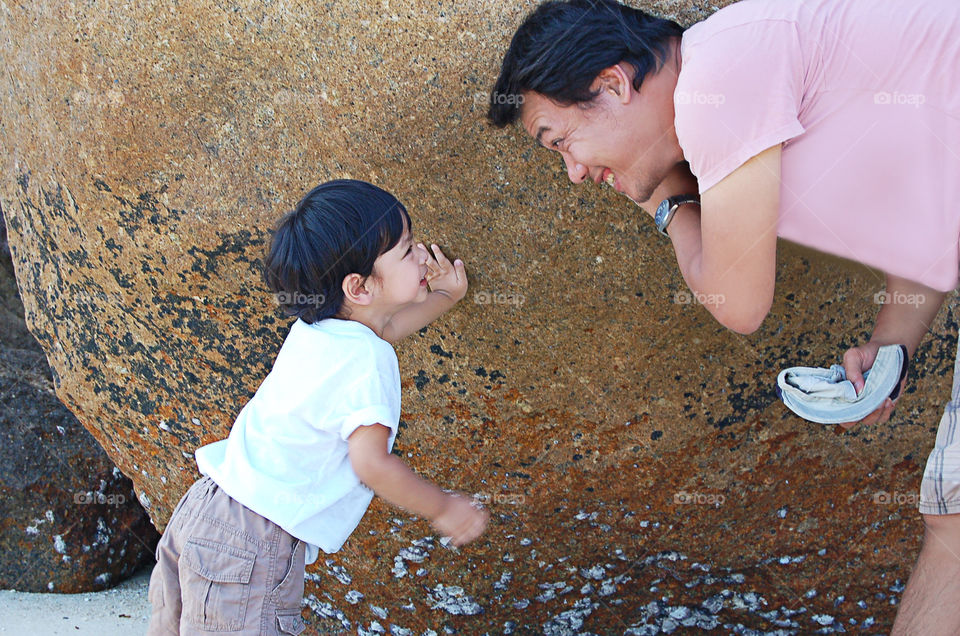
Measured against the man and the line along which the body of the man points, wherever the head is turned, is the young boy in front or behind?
in front

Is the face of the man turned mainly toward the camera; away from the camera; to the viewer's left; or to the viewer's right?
to the viewer's left

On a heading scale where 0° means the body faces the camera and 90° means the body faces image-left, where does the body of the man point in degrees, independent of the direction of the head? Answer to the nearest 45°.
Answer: approximately 90°

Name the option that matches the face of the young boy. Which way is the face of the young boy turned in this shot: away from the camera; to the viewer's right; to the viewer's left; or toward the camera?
to the viewer's right
